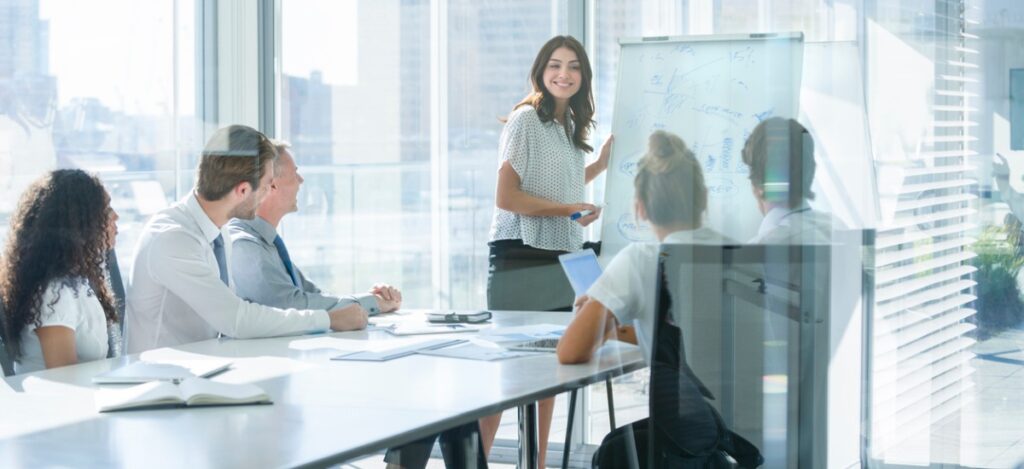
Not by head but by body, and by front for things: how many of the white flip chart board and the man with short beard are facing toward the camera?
1

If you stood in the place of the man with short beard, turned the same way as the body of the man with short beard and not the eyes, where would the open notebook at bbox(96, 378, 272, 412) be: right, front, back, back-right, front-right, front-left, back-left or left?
right

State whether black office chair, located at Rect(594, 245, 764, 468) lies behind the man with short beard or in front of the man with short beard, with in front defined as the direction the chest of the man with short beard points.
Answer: in front

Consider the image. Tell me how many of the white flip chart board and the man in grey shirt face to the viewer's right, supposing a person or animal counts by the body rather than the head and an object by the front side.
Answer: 1

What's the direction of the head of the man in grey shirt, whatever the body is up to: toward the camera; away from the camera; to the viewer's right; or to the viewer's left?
to the viewer's right

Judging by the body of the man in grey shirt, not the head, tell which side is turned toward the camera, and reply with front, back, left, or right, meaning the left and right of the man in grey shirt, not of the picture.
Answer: right

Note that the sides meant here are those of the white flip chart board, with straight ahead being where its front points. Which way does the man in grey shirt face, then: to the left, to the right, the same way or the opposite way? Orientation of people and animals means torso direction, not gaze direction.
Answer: to the left

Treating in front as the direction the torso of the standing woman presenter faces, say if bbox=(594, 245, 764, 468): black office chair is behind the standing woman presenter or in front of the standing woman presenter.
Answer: in front

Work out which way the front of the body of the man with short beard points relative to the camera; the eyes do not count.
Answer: to the viewer's right

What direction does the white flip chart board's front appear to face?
toward the camera

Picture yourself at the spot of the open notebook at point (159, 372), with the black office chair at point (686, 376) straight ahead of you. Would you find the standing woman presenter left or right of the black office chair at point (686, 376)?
left

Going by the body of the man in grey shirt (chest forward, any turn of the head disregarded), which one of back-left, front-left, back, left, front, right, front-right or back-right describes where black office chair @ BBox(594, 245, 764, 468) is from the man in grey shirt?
front-right
